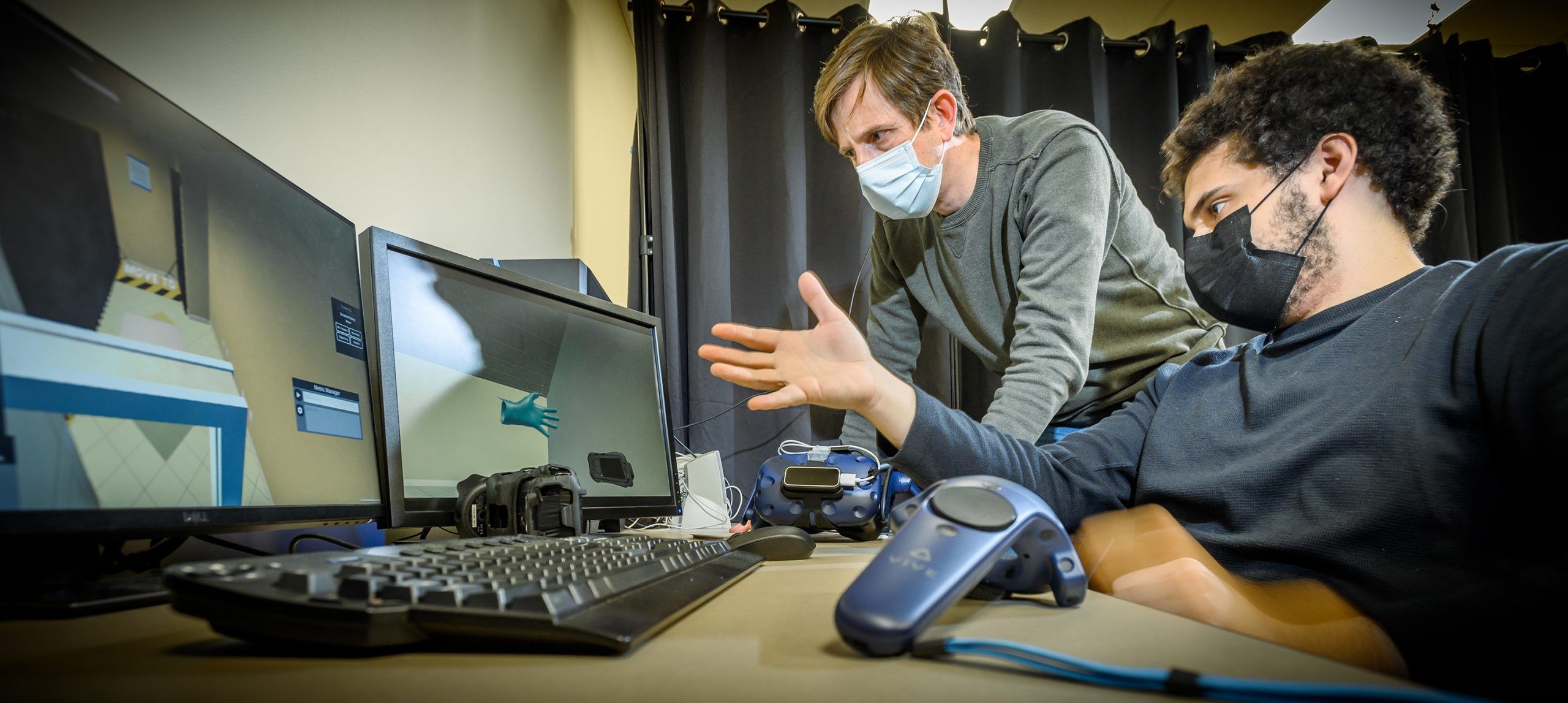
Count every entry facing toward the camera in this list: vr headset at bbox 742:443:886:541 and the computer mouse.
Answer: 1

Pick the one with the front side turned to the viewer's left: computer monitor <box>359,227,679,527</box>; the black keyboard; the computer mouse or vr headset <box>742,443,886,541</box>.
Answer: the computer mouse

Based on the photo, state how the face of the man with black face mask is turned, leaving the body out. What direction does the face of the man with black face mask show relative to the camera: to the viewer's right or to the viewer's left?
to the viewer's left

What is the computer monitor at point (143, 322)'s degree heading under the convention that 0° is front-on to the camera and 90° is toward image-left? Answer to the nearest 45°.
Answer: approximately 315°

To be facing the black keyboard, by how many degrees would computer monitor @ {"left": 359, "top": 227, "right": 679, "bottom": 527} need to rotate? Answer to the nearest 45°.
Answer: approximately 45° to its right

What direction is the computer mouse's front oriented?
to the viewer's left
